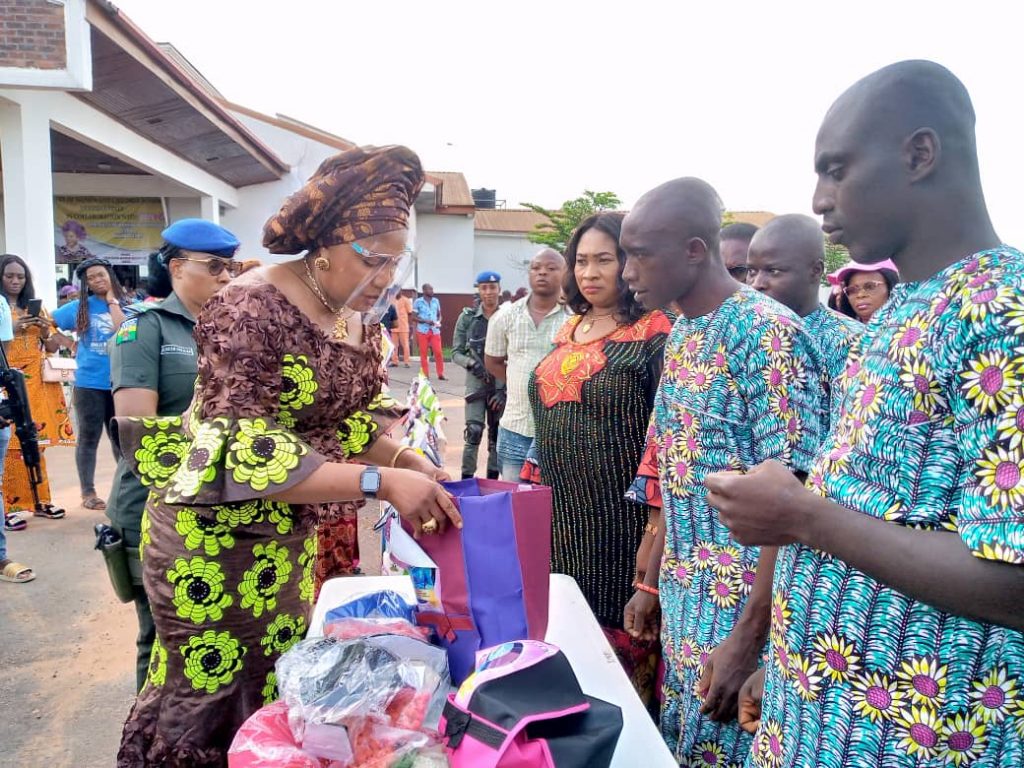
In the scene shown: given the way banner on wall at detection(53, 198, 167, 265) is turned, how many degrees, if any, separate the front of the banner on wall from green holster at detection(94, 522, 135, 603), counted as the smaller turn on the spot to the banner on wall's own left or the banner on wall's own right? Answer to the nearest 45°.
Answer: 0° — it already faces it

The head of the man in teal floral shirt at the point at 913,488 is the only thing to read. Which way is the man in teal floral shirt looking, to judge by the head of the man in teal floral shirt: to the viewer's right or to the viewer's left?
to the viewer's left

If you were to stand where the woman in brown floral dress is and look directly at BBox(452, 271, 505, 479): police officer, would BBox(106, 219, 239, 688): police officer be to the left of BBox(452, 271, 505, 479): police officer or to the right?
left

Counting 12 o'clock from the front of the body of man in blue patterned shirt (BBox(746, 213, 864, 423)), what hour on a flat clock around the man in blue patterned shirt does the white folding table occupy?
The white folding table is roughly at 11 o'clock from the man in blue patterned shirt.

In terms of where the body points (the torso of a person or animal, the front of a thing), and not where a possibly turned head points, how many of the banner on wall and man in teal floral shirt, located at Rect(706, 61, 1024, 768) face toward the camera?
1

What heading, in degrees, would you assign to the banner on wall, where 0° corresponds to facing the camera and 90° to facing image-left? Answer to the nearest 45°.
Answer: approximately 0°

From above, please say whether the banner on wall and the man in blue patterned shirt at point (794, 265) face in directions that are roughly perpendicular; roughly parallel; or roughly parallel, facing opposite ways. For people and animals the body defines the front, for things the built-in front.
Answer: roughly perpendicular

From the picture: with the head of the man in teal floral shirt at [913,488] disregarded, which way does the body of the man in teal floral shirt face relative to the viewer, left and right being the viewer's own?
facing to the left of the viewer

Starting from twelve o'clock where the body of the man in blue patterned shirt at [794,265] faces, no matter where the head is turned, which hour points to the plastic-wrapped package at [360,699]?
The plastic-wrapped package is roughly at 11 o'clock from the man in blue patterned shirt.

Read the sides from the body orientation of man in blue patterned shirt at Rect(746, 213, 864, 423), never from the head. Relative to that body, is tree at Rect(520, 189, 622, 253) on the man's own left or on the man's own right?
on the man's own right

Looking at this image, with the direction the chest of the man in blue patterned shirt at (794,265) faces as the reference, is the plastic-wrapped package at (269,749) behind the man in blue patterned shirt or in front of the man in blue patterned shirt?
in front
